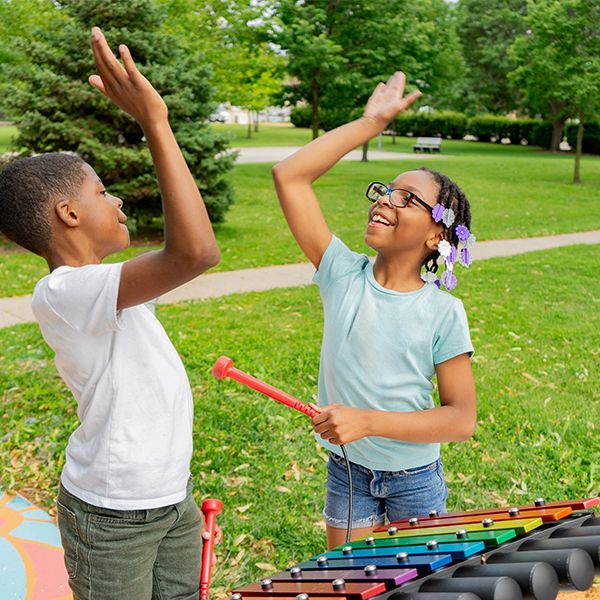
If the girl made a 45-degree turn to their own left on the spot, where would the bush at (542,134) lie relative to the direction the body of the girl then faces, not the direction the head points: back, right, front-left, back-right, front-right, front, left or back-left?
back

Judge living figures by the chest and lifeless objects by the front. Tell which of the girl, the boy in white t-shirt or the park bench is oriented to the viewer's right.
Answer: the boy in white t-shirt

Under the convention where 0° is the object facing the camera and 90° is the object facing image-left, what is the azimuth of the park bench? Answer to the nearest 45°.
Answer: approximately 0°

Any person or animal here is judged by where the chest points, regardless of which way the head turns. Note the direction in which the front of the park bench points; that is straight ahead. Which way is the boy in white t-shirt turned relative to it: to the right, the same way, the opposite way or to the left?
to the left

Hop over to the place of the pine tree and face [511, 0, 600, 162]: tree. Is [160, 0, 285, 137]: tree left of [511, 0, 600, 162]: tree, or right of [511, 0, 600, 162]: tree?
left

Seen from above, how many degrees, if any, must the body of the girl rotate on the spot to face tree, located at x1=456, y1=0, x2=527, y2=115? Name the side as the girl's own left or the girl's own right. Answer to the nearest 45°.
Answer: approximately 135° to the girl's own right

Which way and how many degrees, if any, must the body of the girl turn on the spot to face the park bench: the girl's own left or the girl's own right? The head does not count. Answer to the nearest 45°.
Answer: approximately 135° to the girl's own right

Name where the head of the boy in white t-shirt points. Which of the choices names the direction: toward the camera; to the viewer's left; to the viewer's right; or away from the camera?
to the viewer's right

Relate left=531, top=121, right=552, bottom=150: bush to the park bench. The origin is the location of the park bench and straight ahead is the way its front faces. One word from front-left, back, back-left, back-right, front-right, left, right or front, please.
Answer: back-left

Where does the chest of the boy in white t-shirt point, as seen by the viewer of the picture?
to the viewer's right

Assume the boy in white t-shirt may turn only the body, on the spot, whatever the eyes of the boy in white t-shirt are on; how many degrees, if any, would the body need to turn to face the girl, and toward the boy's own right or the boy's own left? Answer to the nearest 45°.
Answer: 0° — they already face them

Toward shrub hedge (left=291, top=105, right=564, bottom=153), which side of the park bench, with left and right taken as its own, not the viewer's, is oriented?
back

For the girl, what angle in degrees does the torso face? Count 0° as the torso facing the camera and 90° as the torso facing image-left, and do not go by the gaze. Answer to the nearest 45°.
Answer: approximately 45°
